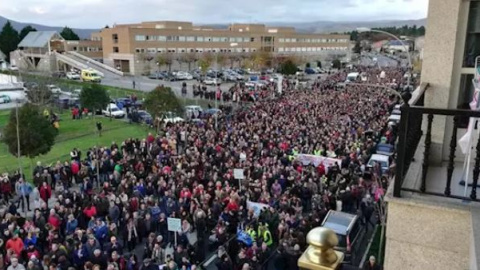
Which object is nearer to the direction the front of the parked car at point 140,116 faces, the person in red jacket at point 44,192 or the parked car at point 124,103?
the person in red jacket
